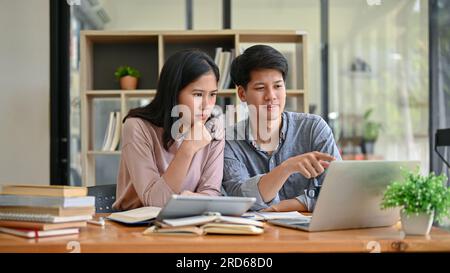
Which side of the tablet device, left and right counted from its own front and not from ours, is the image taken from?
back

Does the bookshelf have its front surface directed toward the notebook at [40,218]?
yes

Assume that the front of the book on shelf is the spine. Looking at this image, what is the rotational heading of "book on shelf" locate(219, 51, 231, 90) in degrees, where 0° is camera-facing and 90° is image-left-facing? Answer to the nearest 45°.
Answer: approximately 0°

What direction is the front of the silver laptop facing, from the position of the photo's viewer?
facing away from the viewer and to the left of the viewer

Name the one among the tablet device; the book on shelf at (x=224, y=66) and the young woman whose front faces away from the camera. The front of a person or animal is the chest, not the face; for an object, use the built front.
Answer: the tablet device

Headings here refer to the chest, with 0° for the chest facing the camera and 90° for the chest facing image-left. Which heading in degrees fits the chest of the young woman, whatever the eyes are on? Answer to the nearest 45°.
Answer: approximately 315°

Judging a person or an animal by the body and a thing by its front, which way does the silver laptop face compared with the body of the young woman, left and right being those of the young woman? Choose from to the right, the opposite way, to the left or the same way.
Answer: the opposite way

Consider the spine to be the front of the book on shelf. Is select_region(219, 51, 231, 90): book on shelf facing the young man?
yes
